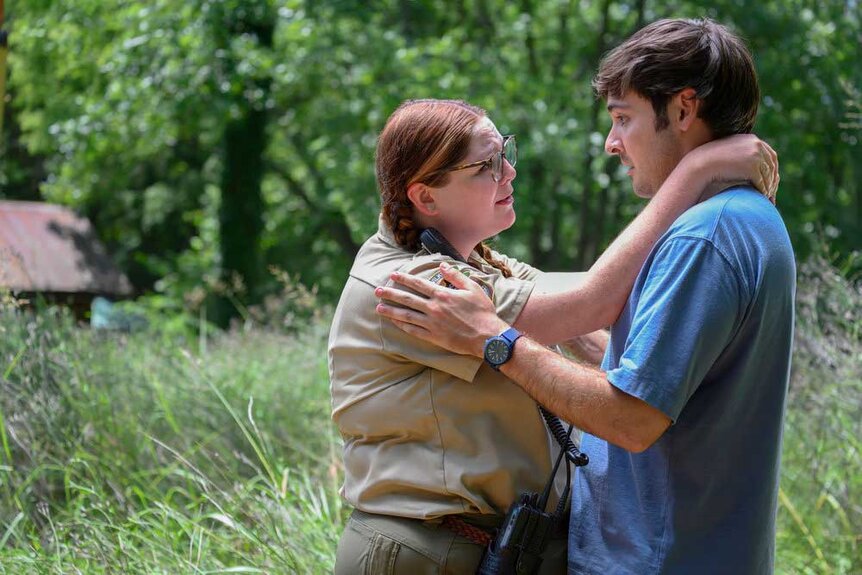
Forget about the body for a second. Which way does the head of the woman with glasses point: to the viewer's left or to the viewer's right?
to the viewer's right

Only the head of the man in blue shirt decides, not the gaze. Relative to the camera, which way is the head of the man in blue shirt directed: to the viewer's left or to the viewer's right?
to the viewer's left

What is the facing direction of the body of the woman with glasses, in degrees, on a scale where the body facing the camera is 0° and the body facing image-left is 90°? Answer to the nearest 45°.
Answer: approximately 270°

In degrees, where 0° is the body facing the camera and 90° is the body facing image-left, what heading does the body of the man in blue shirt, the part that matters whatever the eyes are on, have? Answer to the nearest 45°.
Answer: approximately 90°

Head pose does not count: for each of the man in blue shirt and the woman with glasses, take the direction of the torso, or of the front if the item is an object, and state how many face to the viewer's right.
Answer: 1

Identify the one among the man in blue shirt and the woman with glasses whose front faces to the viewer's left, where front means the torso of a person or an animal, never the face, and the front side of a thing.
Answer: the man in blue shirt

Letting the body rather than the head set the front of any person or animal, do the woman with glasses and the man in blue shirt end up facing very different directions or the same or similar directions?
very different directions
